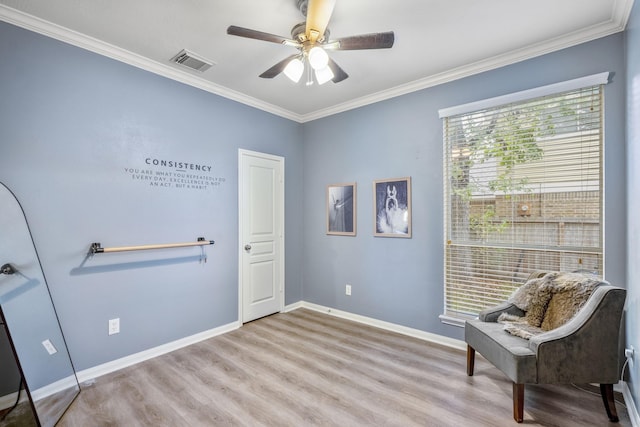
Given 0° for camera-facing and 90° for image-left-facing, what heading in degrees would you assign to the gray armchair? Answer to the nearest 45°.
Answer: approximately 45°

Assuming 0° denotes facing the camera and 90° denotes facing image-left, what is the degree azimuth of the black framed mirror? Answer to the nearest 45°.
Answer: approximately 315°

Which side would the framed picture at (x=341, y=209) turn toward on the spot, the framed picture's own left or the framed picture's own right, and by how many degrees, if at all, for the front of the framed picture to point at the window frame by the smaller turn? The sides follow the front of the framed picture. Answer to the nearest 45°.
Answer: approximately 90° to the framed picture's own left

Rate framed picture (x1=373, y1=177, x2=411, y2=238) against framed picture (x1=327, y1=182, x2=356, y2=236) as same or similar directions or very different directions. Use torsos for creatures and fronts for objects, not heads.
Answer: same or similar directions

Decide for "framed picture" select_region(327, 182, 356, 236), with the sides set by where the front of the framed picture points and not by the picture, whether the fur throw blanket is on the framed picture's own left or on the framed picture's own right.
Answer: on the framed picture's own left

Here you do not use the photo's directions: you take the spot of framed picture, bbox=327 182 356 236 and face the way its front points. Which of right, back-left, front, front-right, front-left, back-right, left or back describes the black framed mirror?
front

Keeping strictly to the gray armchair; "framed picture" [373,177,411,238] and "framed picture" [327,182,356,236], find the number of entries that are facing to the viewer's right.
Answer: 0

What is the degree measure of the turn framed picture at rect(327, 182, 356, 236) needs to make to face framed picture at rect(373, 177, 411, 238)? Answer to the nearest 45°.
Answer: approximately 90° to its left

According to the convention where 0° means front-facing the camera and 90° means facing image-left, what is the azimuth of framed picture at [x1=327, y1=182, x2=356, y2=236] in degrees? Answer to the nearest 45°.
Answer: approximately 45°

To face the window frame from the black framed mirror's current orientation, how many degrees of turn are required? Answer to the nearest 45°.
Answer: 0° — it already faces it

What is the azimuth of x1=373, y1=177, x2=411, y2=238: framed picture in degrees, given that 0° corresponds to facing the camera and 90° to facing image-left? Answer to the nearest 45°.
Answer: approximately 45°

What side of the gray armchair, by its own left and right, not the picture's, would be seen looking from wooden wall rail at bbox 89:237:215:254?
front

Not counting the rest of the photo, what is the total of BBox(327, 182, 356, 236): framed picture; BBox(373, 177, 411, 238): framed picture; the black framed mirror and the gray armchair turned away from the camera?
0

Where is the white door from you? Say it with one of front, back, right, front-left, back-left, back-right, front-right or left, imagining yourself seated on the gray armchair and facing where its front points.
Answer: front-right

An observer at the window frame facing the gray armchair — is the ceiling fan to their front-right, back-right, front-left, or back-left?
front-right

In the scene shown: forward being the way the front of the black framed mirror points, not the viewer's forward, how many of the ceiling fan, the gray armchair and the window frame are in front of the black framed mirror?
3

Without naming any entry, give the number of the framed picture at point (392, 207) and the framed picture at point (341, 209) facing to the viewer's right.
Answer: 0
